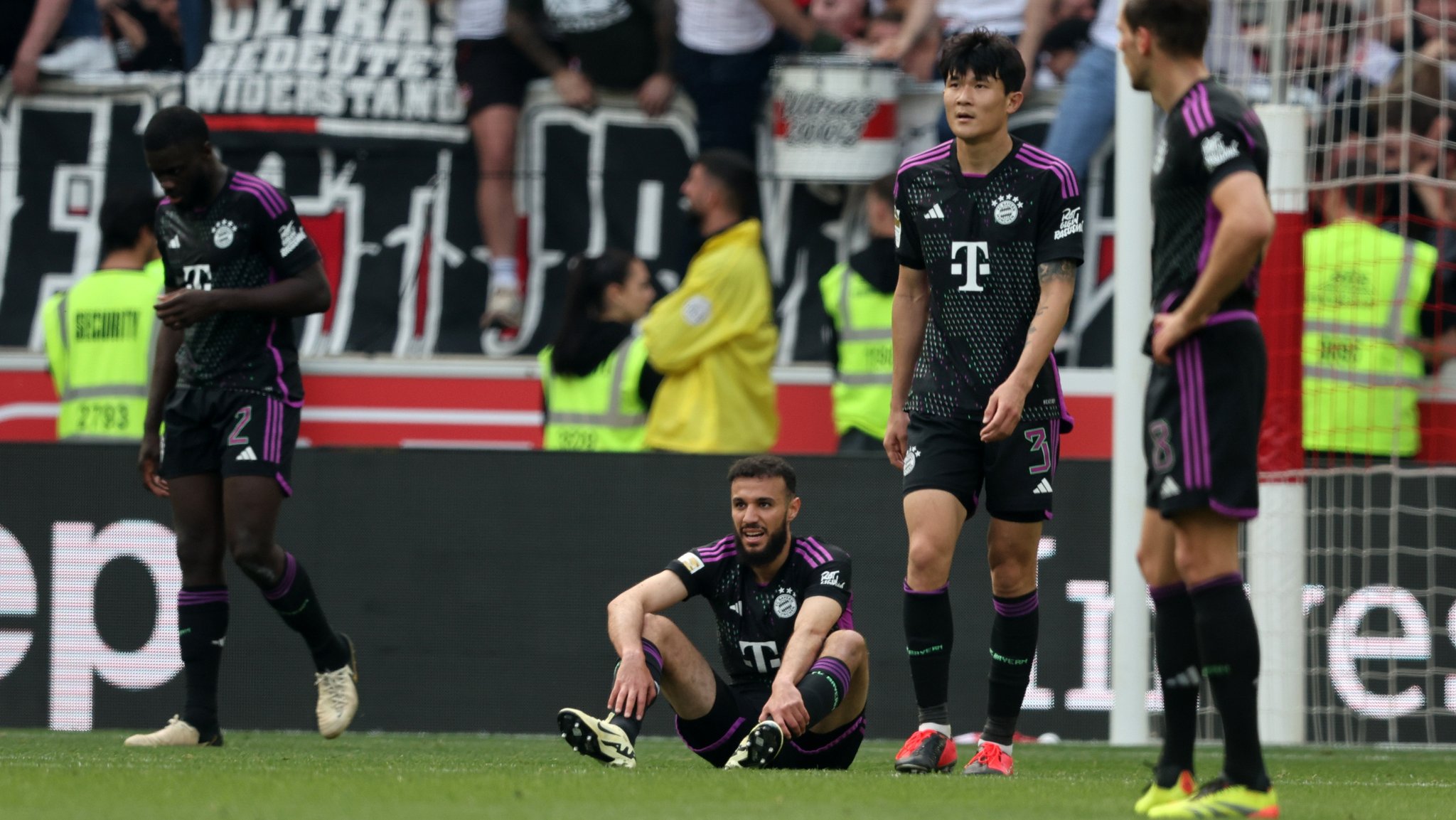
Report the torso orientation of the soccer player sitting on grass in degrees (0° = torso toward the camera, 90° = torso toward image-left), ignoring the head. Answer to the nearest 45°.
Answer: approximately 45°

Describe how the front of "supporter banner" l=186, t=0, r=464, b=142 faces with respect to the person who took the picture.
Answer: facing the viewer

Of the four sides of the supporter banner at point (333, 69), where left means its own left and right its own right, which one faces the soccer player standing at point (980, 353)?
front

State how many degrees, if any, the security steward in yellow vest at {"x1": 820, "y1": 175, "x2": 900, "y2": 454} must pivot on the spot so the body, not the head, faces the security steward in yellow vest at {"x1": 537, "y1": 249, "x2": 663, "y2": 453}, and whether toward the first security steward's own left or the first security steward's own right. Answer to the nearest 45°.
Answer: approximately 90° to the first security steward's own left

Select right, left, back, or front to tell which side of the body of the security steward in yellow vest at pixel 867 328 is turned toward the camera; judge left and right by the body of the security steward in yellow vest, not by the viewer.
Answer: back

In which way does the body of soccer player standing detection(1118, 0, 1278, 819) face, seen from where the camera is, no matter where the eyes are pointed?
to the viewer's left

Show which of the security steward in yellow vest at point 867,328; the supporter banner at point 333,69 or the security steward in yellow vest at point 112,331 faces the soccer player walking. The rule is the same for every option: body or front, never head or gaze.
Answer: the supporter banner

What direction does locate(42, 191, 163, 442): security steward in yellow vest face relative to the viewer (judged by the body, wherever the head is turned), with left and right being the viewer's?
facing away from the viewer

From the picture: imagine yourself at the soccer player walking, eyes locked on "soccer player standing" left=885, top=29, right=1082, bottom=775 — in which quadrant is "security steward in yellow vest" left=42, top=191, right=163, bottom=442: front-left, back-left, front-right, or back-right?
back-left

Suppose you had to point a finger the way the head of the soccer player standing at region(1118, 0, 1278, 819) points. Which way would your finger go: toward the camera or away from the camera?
away from the camera

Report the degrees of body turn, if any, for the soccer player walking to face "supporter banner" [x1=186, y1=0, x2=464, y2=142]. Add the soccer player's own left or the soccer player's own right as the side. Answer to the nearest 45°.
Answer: approximately 135° to the soccer player's own right

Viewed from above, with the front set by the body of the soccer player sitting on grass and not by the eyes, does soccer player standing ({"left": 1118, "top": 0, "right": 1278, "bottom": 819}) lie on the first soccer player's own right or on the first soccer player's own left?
on the first soccer player's own left

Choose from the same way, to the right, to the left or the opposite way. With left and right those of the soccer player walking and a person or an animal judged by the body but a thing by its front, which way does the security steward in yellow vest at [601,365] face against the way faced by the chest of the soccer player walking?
the opposite way
